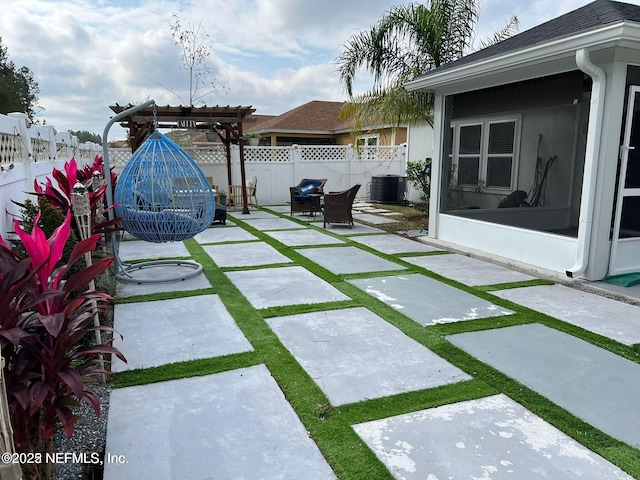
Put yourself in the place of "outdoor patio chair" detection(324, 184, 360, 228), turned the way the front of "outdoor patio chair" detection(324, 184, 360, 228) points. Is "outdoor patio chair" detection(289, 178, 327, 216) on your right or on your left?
on your right

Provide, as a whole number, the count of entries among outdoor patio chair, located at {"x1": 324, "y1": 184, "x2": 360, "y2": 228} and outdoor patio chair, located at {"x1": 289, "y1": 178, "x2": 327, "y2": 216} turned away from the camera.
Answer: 0

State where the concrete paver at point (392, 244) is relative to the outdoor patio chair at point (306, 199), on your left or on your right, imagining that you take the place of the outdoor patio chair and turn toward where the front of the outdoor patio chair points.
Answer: on your left

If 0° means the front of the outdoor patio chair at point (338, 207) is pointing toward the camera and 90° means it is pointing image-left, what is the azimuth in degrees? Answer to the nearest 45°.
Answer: approximately 90°

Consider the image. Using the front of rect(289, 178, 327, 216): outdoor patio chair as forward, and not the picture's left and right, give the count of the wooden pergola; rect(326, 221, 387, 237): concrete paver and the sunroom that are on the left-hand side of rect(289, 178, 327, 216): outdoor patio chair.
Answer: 2

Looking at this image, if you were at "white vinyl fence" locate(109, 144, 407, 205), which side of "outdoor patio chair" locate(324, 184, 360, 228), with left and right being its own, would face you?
right

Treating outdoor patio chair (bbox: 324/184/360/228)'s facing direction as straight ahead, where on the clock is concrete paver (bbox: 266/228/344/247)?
The concrete paver is roughly at 10 o'clock from the outdoor patio chair.
